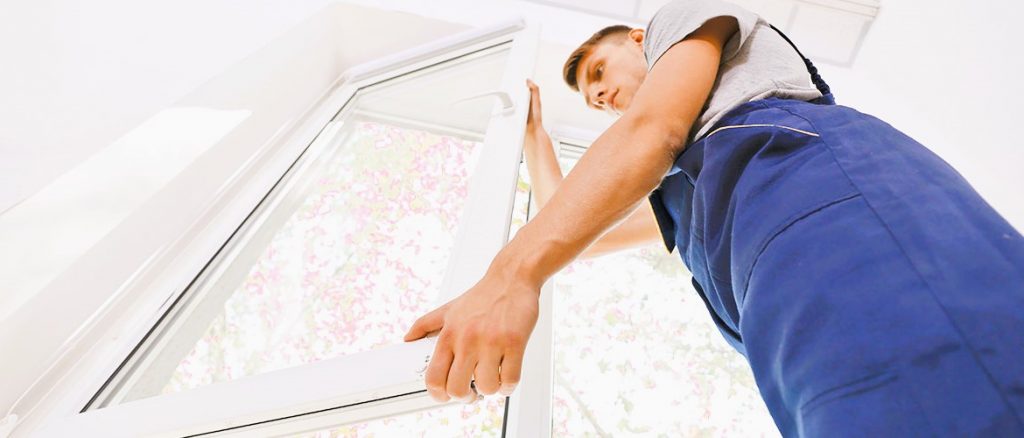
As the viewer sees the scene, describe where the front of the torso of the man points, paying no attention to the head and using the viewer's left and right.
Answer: facing to the left of the viewer

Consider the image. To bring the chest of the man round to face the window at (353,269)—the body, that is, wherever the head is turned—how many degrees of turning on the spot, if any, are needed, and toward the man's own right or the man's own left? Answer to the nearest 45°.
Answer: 0° — they already face it
